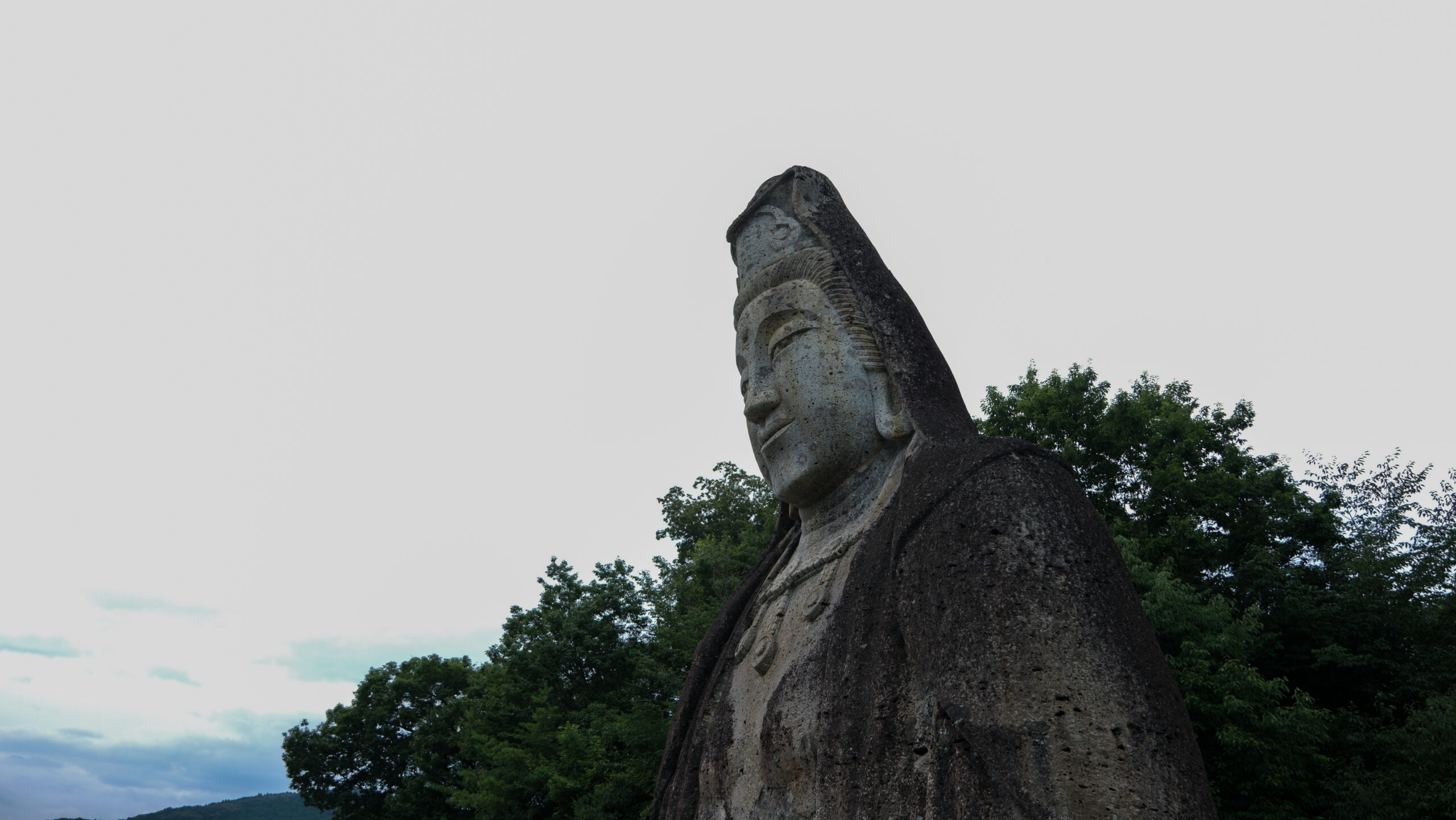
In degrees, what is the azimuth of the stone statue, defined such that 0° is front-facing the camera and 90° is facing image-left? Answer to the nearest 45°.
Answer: approximately 45°

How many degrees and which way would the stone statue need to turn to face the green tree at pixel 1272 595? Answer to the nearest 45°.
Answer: approximately 135° to its right

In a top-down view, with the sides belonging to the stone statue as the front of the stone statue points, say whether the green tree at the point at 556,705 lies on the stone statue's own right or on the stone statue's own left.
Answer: on the stone statue's own right
